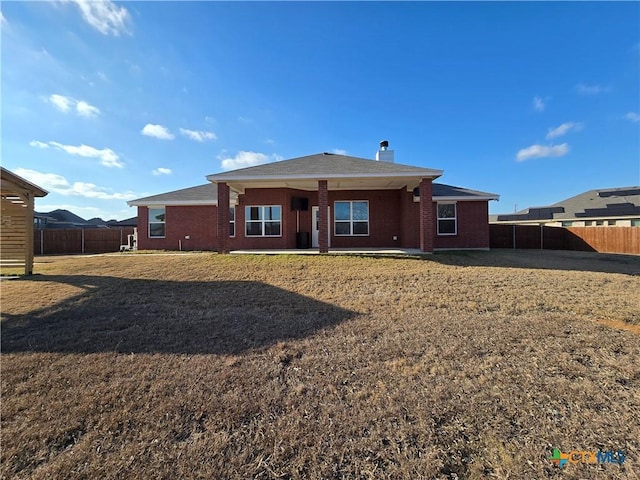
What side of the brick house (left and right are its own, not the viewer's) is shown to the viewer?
back

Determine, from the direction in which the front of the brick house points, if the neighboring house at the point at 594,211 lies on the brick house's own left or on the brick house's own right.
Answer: on the brick house's own right

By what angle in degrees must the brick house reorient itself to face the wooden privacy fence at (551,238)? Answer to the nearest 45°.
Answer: approximately 90° to its right

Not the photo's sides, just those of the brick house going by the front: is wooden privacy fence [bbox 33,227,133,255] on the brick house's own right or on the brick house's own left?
on the brick house's own left

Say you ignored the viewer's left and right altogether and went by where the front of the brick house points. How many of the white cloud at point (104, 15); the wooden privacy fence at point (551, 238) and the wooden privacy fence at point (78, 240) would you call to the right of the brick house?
1

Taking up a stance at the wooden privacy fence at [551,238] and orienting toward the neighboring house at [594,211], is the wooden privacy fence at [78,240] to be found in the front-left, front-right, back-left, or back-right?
back-left
